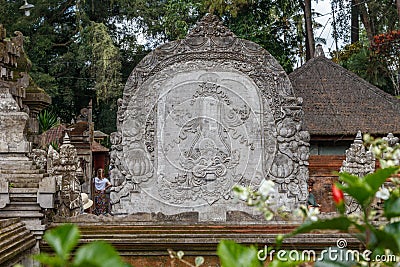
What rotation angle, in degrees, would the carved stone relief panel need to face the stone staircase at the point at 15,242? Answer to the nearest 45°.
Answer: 0° — it already faces it

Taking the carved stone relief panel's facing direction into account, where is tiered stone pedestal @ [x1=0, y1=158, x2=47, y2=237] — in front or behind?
in front

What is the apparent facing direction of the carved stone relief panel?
toward the camera

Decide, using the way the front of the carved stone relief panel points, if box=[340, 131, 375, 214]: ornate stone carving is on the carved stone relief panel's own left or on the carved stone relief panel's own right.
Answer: on the carved stone relief panel's own left

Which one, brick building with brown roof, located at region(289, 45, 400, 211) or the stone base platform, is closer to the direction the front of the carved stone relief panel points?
the stone base platform

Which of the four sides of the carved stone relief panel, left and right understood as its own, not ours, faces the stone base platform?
front

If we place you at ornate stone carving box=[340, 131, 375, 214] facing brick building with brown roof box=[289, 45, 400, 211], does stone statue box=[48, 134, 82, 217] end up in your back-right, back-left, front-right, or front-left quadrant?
back-left
